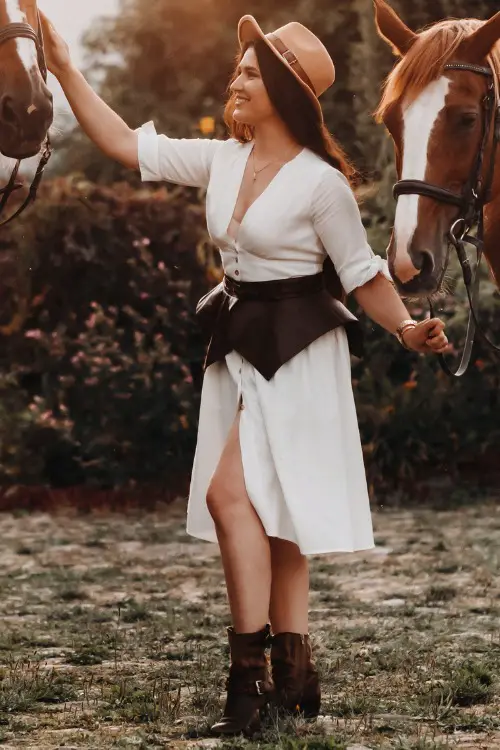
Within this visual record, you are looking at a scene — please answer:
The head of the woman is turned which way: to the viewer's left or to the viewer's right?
to the viewer's left

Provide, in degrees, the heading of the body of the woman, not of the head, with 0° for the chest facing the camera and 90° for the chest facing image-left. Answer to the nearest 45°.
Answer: approximately 45°
